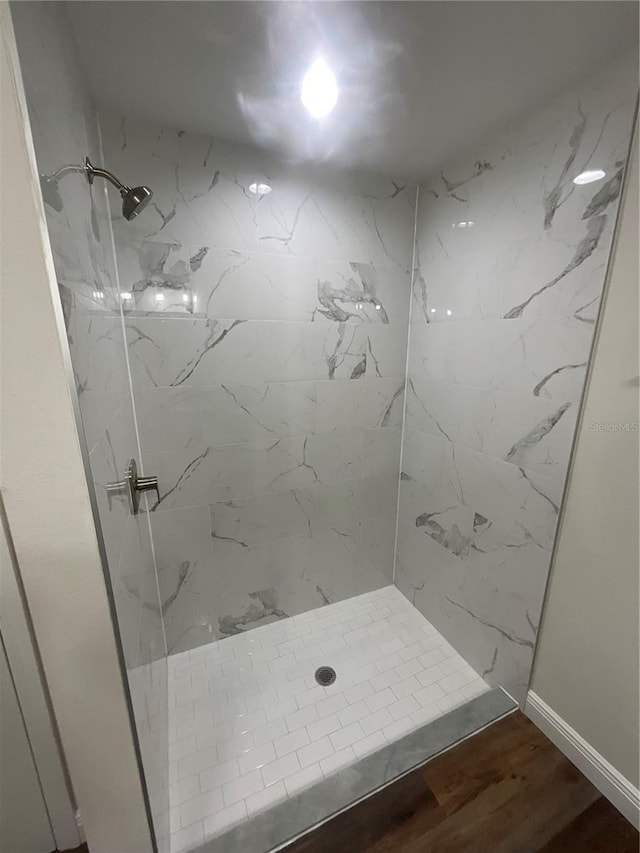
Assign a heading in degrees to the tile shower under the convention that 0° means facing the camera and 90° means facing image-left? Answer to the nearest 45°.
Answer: approximately 315°
